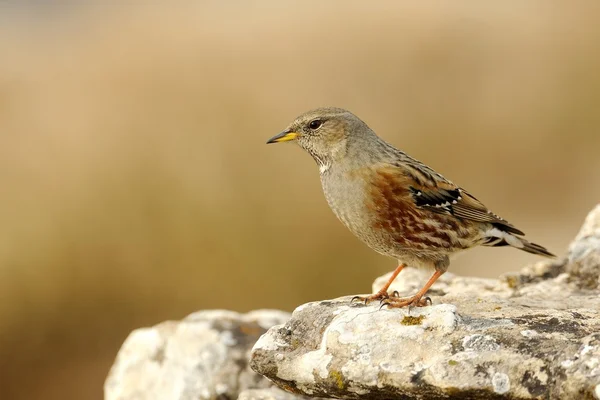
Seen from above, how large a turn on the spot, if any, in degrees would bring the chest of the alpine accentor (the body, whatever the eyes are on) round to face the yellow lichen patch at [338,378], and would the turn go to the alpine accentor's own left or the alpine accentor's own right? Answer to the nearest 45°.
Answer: approximately 90° to the alpine accentor's own left

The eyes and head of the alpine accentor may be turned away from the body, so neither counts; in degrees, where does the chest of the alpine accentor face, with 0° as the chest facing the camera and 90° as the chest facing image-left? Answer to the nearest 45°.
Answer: approximately 90°
